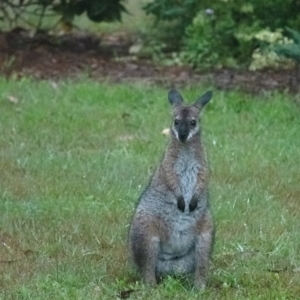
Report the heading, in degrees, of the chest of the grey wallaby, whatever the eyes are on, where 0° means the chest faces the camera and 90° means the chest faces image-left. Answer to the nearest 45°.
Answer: approximately 0°

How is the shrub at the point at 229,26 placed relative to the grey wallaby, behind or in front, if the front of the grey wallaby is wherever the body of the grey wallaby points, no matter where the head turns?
behind
